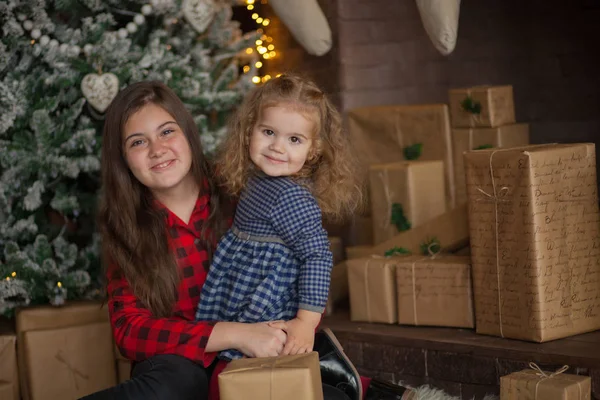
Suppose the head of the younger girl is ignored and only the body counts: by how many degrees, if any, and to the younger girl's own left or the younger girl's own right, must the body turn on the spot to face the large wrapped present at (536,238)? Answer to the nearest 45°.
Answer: approximately 135° to the younger girl's own left

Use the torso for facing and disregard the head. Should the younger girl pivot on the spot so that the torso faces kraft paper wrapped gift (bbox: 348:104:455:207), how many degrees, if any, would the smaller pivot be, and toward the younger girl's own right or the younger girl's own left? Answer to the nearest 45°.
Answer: approximately 180°

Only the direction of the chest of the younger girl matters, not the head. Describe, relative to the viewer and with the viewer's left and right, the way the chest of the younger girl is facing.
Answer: facing the viewer and to the left of the viewer

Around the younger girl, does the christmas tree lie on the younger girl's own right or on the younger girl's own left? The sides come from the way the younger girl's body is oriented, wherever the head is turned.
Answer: on the younger girl's own right

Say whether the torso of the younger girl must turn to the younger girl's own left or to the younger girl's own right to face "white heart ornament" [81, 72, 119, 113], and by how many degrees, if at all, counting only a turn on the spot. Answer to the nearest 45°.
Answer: approximately 90° to the younger girl's own right

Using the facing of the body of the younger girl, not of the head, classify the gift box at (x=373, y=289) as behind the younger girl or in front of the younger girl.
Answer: behind

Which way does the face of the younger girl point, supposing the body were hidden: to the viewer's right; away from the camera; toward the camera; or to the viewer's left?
toward the camera

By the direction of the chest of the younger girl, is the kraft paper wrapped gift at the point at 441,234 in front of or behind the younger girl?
behind

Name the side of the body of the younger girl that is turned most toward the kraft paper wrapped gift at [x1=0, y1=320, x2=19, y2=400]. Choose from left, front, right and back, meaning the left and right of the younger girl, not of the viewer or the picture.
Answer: right

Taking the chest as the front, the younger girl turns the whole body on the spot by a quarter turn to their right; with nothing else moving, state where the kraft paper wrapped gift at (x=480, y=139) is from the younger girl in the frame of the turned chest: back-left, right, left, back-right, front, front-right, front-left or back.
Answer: right
